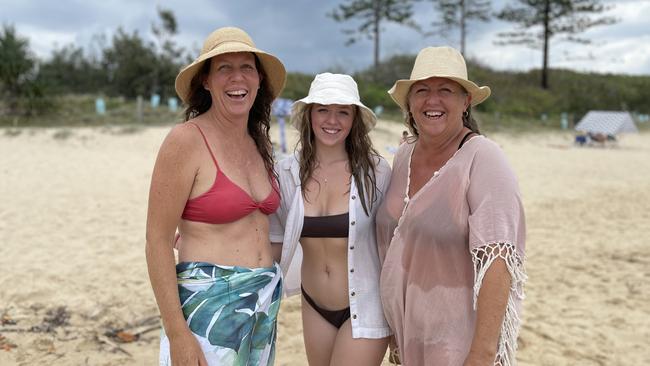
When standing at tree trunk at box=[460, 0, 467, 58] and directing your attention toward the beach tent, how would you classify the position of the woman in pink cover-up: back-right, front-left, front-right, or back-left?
front-right

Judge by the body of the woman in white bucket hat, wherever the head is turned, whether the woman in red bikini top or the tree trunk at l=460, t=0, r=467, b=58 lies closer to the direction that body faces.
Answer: the woman in red bikini top

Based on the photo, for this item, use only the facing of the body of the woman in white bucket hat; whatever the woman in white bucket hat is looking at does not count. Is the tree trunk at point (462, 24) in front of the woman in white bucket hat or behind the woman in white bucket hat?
behind

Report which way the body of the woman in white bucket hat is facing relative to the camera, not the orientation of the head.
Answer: toward the camera

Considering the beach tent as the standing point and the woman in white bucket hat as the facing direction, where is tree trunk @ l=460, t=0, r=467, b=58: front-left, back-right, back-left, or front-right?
back-right

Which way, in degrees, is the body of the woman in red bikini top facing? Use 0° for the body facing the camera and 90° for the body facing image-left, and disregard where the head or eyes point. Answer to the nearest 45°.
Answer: approximately 315°

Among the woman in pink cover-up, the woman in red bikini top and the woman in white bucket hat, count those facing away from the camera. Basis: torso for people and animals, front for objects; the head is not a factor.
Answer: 0

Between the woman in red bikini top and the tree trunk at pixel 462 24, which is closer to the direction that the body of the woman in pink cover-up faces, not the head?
the woman in red bikini top

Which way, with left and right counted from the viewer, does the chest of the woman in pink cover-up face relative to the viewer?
facing the viewer and to the left of the viewer

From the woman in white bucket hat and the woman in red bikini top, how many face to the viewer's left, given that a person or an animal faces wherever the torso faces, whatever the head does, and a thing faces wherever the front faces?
0

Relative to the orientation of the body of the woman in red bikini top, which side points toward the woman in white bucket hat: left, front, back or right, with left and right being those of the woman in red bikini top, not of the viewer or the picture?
left

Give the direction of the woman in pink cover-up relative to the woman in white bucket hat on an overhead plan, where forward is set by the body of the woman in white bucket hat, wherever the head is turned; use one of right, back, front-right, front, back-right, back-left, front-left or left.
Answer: front-left
